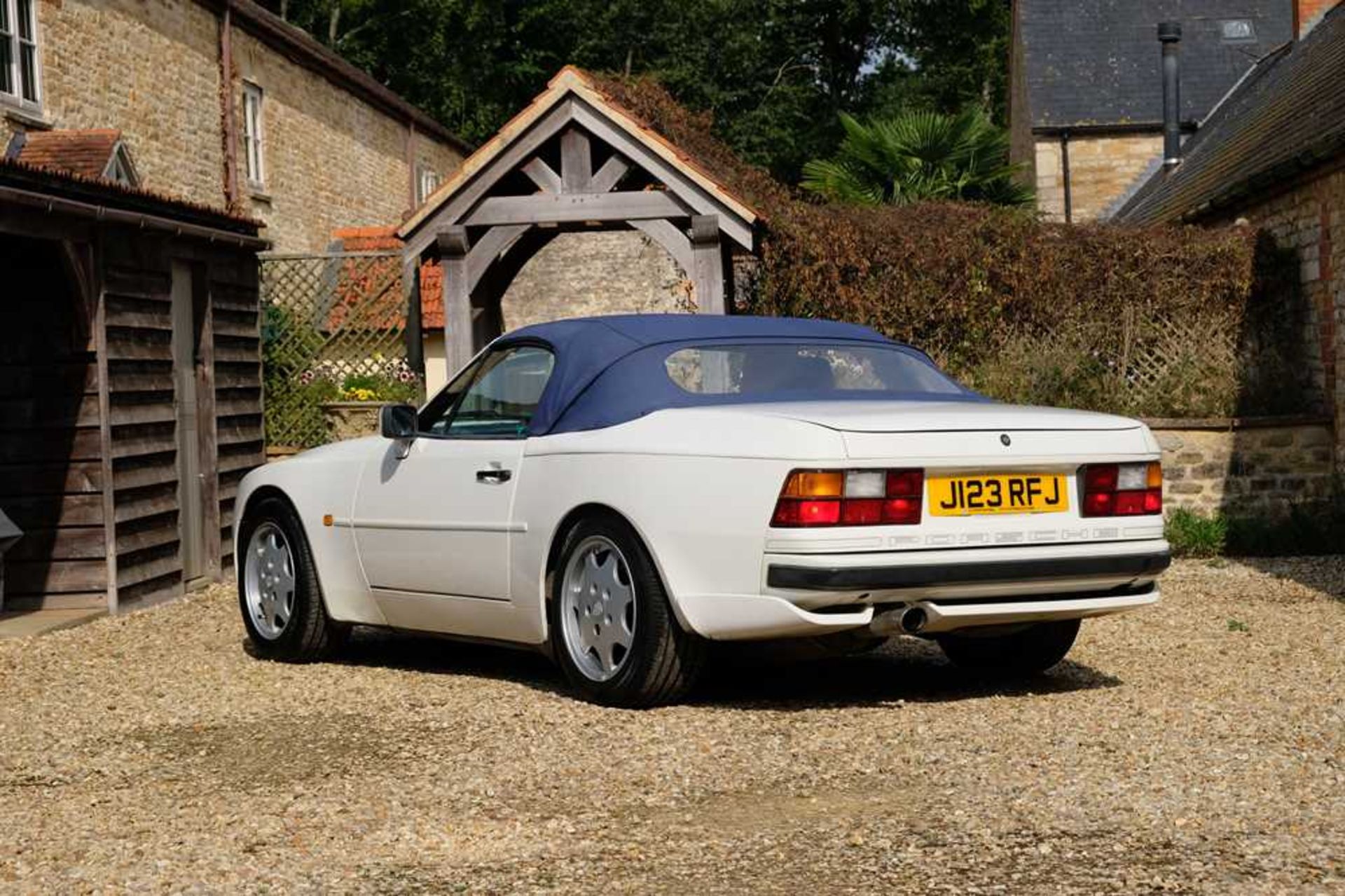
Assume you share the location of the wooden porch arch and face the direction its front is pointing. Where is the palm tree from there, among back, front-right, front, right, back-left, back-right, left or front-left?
back-left

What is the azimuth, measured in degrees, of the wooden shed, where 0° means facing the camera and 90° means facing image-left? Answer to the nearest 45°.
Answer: approximately 315°

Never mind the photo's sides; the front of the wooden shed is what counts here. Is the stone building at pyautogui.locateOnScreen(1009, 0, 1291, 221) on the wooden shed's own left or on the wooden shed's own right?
on the wooden shed's own left

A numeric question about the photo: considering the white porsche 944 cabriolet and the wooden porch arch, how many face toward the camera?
1

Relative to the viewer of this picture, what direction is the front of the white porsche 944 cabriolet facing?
facing away from the viewer and to the left of the viewer

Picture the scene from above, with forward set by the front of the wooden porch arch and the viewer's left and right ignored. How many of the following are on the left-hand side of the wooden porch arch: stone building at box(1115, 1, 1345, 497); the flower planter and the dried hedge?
2

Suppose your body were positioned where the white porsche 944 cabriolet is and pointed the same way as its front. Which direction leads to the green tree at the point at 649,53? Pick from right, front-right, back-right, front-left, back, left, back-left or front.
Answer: front-right

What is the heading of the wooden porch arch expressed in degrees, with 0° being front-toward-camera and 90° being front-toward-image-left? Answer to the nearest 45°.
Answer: approximately 0°

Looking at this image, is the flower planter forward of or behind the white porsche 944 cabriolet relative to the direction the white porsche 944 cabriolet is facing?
forward

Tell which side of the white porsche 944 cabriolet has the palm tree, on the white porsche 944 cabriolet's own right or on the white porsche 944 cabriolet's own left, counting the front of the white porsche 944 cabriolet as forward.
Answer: on the white porsche 944 cabriolet's own right

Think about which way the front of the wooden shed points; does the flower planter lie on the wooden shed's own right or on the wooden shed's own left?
on the wooden shed's own left

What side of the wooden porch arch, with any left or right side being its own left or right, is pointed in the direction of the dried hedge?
left
